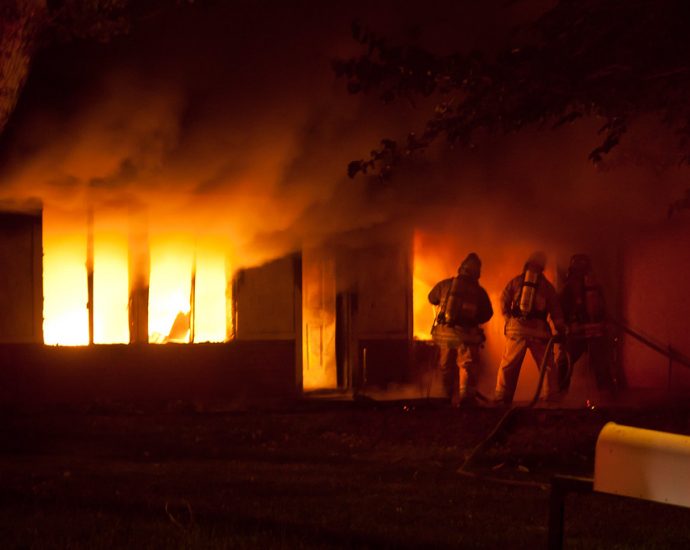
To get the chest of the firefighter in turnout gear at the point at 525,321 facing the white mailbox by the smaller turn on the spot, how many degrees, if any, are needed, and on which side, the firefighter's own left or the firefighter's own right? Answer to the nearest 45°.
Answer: approximately 180°

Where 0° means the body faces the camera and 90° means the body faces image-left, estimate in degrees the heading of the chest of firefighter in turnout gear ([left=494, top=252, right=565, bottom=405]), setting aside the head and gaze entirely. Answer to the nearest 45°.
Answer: approximately 180°

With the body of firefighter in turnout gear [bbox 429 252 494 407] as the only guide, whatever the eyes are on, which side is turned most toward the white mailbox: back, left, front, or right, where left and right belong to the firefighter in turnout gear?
back

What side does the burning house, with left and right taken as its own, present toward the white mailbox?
front

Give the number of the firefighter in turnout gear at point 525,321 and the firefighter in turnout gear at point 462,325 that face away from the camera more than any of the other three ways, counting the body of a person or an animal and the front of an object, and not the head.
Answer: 2

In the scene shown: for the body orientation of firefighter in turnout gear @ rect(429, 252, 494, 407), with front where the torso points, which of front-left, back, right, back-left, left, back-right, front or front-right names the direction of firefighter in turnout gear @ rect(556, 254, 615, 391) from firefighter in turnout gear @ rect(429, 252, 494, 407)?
front-right

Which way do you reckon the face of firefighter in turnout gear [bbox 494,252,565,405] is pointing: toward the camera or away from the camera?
away from the camera

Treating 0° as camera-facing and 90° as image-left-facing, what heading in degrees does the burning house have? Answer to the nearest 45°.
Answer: approximately 0°

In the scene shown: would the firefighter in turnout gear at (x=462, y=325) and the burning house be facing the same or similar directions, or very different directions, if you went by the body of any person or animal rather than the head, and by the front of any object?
very different directions

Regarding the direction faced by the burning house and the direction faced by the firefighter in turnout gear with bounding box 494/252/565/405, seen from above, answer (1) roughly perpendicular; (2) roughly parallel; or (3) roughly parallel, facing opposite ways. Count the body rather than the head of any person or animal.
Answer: roughly parallel, facing opposite ways

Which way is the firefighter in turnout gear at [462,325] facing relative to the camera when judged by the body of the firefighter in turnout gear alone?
away from the camera
